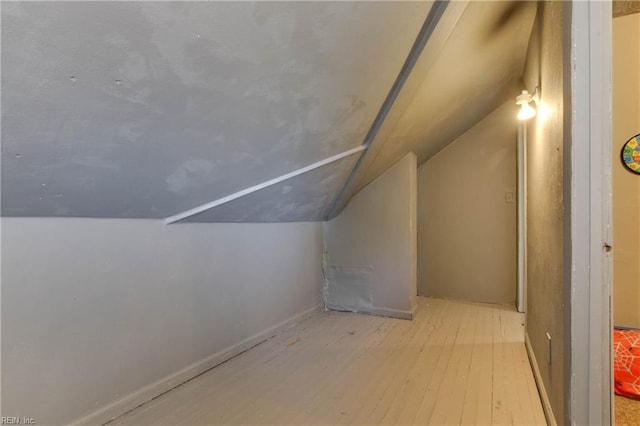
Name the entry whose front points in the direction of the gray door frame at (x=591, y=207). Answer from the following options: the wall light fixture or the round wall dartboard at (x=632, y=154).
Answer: the round wall dartboard

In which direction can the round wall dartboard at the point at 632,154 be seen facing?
toward the camera

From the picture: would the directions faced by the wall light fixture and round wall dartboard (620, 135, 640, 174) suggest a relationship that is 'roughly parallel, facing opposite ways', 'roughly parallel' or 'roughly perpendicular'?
roughly perpendicular

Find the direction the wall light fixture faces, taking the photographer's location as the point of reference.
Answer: facing to the left of the viewer

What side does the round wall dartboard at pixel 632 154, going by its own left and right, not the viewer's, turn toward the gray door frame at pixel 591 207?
front

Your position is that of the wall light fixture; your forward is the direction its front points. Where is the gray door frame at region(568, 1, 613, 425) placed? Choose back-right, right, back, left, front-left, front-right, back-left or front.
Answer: left

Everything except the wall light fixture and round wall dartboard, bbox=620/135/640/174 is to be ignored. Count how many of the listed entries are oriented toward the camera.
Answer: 1

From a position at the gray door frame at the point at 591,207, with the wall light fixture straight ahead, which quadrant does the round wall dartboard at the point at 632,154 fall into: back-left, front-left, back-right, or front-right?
front-right
